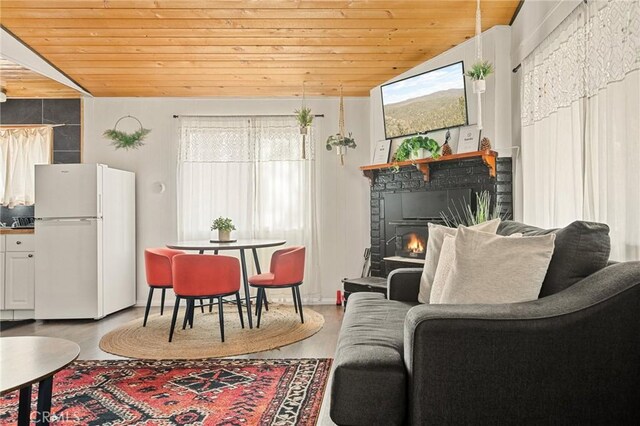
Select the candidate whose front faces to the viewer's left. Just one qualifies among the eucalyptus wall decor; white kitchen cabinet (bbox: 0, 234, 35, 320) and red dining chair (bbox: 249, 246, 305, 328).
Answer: the red dining chair

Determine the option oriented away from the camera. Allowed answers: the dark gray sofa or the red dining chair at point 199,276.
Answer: the red dining chair

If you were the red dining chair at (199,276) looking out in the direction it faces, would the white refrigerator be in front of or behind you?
in front

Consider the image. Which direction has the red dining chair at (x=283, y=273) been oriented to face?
to the viewer's left

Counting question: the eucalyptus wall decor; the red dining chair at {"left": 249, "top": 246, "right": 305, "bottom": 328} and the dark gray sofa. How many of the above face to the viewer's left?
2

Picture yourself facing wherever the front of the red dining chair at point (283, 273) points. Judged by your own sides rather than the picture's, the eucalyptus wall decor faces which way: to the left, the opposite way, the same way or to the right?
to the left

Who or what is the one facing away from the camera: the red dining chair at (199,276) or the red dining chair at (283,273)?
the red dining chair at (199,276)

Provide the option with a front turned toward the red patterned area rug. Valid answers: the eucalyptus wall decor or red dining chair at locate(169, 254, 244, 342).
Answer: the eucalyptus wall decor

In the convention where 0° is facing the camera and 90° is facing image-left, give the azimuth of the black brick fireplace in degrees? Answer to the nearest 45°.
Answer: approximately 45°

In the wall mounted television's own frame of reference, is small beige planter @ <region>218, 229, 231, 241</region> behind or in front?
in front

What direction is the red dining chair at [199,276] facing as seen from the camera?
away from the camera
